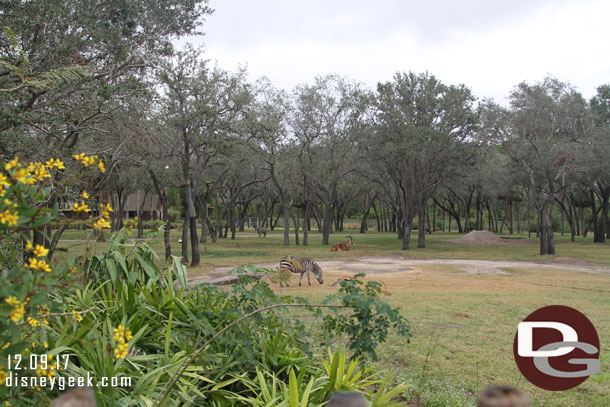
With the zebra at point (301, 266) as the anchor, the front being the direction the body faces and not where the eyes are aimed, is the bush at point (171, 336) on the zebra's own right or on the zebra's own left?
on the zebra's own right

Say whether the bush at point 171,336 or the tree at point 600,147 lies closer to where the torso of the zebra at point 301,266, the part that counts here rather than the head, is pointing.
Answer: the tree

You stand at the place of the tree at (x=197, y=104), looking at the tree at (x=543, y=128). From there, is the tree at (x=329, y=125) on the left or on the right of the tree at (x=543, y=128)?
left

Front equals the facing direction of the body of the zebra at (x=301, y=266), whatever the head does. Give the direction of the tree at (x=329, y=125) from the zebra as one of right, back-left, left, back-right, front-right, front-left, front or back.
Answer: left

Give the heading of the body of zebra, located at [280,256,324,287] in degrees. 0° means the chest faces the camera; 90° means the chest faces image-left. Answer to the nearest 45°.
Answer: approximately 270°

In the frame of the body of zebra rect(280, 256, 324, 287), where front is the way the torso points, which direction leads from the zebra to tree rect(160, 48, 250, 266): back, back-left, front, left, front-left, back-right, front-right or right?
back-left

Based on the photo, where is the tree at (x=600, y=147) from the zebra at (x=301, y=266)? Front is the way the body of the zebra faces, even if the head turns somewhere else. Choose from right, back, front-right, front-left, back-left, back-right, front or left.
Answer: front-left

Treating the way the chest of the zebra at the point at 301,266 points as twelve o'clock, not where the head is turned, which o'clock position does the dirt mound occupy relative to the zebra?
The dirt mound is roughly at 10 o'clock from the zebra.

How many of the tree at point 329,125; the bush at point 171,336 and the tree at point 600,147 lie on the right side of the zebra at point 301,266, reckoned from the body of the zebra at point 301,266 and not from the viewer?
1
